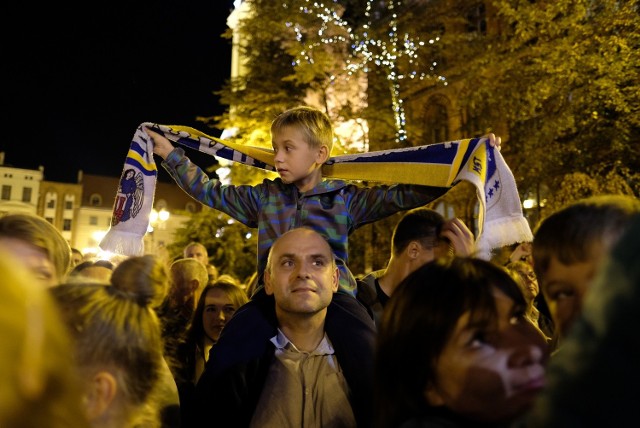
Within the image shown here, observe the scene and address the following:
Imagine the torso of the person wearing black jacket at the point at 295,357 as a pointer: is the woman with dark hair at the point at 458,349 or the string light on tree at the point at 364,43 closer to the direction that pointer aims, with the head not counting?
the woman with dark hair

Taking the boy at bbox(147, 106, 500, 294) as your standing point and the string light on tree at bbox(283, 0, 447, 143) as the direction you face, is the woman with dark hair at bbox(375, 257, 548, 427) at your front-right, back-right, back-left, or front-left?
back-right

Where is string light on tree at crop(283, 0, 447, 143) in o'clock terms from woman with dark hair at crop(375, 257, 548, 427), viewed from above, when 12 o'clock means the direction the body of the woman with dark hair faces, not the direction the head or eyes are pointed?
The string light on tree is roughly at 7 o'clock from the woman with dark hair.

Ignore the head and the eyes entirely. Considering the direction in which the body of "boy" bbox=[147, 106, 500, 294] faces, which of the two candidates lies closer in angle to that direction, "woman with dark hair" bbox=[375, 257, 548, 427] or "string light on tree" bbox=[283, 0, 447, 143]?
the woman with dark hair

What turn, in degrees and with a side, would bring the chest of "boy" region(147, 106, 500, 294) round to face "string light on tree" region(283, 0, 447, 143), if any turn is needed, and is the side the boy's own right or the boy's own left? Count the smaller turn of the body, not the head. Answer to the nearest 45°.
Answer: approximately 180°

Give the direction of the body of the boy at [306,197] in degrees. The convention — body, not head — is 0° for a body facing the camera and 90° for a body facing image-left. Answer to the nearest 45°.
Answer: approximately 0°

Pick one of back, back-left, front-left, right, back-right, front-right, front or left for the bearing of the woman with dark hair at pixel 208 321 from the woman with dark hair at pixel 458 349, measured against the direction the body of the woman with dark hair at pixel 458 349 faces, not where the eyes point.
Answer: back

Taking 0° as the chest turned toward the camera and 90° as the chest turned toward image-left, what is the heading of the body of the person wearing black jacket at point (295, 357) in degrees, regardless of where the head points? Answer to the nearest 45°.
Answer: approximately 0°

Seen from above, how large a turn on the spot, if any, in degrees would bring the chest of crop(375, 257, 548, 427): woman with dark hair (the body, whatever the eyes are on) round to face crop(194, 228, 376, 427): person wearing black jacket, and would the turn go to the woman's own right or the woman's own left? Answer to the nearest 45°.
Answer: approximately 180°

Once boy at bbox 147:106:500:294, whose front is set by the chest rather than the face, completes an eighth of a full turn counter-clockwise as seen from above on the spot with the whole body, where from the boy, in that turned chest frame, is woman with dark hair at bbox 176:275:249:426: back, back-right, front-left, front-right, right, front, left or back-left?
back
